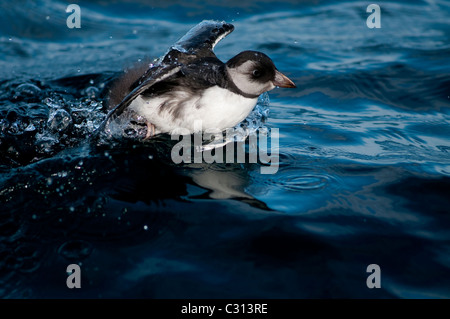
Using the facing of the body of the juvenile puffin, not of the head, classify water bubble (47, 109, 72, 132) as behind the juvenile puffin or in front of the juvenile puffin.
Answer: behind

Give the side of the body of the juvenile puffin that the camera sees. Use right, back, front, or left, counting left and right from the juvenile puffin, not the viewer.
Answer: right

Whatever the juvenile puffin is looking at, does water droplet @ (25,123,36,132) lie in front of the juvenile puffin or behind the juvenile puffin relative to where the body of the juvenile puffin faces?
behind
